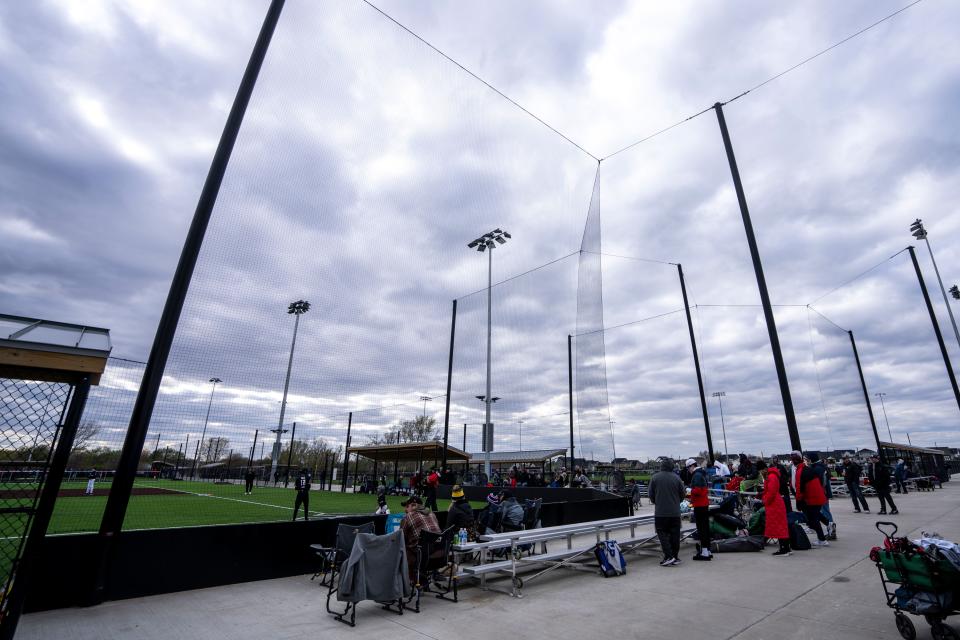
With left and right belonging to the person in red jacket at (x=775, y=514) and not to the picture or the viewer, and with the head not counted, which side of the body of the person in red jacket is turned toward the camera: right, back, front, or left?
left

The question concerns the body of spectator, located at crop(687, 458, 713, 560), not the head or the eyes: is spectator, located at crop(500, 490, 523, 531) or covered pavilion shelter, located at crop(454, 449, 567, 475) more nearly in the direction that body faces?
the spectator

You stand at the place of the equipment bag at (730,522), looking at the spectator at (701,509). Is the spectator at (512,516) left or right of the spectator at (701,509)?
right

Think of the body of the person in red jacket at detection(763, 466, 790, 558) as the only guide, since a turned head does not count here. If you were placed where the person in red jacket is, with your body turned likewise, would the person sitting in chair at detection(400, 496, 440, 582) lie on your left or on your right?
on your left

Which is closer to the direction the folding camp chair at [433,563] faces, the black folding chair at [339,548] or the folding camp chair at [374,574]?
the black folding chair

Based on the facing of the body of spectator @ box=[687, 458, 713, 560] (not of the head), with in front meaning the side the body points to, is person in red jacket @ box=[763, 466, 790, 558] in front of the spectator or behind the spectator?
behind

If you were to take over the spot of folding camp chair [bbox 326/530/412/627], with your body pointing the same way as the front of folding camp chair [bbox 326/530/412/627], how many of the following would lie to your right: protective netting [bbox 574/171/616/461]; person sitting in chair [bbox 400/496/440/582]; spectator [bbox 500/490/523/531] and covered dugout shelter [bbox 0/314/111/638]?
3

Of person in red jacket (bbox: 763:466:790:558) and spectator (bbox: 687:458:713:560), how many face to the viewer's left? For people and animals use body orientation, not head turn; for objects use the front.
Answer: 2

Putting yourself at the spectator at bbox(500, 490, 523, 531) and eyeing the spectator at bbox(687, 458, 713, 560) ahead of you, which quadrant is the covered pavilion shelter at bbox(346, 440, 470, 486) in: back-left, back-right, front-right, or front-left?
back-left

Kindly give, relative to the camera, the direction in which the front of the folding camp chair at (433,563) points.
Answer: facing away from the viewer and to the left of the viewer

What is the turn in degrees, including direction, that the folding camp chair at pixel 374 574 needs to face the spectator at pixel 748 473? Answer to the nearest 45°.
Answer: approximately 90° to its right

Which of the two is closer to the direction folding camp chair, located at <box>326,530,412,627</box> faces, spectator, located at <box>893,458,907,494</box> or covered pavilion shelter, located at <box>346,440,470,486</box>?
the covered pavilion shelter
